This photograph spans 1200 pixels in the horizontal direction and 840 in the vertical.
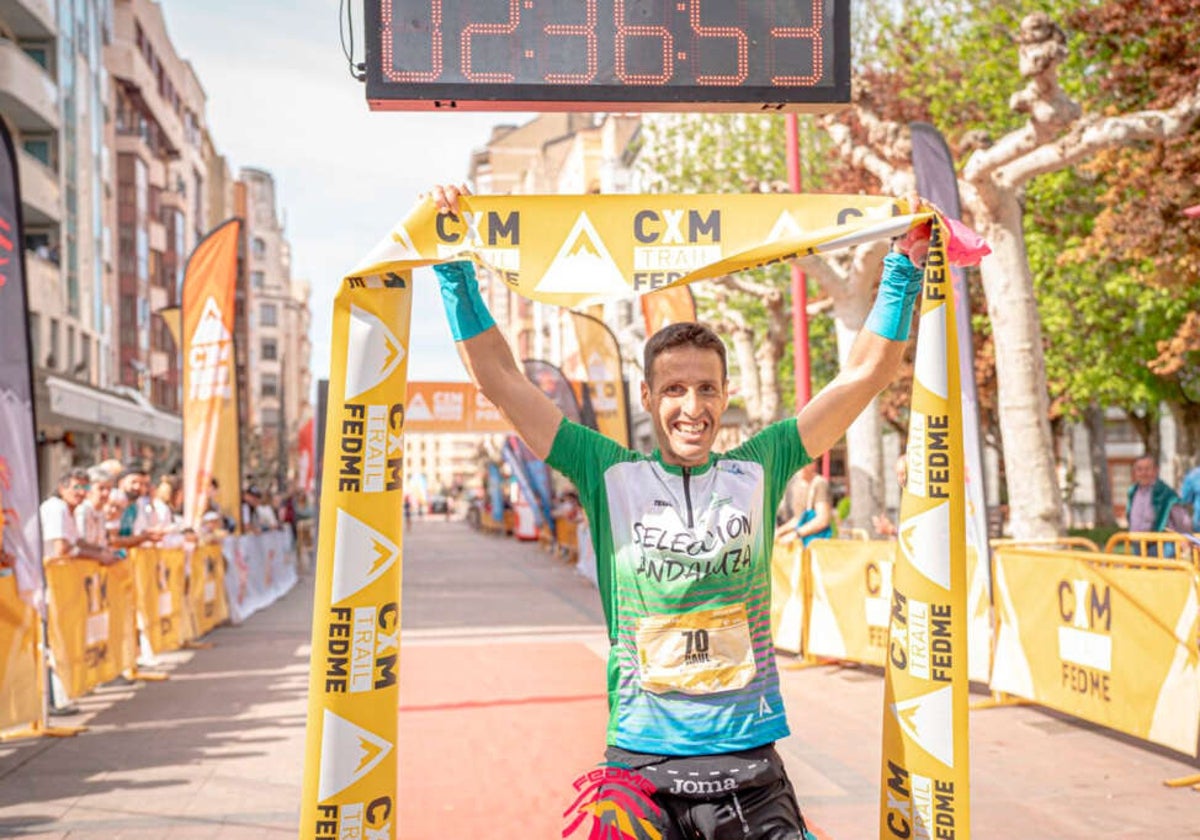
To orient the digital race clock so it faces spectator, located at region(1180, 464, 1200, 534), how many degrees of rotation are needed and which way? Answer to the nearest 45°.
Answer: approximately 135° to its left

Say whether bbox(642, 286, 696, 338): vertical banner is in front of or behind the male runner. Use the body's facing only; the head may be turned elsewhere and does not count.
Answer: behind

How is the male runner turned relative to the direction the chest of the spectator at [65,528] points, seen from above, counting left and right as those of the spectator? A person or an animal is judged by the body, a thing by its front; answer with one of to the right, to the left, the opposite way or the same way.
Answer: to the right

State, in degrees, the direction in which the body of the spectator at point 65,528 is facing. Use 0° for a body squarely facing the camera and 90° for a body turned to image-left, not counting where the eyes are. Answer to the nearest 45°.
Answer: approximately 315°

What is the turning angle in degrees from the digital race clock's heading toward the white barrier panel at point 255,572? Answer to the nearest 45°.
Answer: approximately 180°

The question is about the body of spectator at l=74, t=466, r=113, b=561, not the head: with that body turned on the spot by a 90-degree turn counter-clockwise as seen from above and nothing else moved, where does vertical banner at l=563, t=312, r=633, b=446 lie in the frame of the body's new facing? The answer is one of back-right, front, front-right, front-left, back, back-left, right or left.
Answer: front

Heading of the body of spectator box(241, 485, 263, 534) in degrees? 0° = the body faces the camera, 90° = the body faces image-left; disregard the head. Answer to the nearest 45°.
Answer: approximately 315°

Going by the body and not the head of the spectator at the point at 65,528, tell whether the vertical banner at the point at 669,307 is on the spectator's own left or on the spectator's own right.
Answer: on the spectator's own left

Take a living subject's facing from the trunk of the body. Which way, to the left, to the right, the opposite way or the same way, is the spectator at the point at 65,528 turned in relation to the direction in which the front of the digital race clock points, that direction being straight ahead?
to the left

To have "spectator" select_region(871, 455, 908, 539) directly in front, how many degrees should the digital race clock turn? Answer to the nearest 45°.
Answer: approximately 180°

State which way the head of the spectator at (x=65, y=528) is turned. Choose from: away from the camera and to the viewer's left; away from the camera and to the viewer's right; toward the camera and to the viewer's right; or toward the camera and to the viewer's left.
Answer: toward the camera and to the viewer's right

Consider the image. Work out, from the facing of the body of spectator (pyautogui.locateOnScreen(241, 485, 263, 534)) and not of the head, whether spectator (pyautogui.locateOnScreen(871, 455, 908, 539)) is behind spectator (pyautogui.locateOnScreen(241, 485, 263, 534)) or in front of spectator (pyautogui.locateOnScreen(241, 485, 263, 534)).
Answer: in front

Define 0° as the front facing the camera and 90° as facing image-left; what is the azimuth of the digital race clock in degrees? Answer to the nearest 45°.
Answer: approximately 0°

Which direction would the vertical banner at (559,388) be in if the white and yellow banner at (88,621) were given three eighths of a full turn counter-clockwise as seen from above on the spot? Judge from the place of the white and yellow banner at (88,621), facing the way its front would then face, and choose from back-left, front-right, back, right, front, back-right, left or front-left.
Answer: front-right

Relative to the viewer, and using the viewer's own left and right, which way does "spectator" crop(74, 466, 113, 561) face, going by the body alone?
facing the viewer and to the right of the viewer

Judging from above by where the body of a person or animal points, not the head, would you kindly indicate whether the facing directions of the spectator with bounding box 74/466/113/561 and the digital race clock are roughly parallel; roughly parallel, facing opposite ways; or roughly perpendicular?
roughly perpendicular

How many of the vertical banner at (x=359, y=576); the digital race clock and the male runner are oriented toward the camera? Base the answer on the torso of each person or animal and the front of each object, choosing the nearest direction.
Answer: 3

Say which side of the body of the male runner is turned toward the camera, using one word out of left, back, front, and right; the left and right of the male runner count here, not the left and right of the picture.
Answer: front

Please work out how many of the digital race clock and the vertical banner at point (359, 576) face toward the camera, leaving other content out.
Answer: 2
